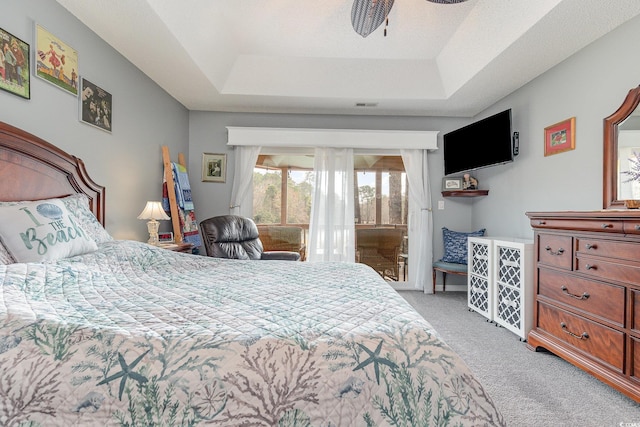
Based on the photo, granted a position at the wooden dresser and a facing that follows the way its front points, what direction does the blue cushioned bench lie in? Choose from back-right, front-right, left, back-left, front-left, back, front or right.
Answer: right

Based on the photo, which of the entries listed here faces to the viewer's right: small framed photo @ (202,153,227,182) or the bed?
the bed

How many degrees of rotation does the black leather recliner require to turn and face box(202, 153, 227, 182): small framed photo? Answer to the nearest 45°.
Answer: approximately 135° to its left

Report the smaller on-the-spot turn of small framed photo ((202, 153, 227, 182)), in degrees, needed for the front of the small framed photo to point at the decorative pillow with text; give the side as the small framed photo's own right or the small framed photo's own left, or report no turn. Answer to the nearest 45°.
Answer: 0° — it already faces it

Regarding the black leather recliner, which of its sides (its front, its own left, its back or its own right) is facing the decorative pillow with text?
right

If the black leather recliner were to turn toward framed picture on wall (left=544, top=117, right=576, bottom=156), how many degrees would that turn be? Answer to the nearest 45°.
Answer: approximately 45° to its left

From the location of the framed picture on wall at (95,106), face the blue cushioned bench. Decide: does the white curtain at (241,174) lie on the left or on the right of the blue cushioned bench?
left

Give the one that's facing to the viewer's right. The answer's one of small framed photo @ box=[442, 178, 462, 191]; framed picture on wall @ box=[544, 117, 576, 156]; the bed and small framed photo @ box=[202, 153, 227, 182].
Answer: the bed

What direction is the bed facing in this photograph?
to the viewer's right
